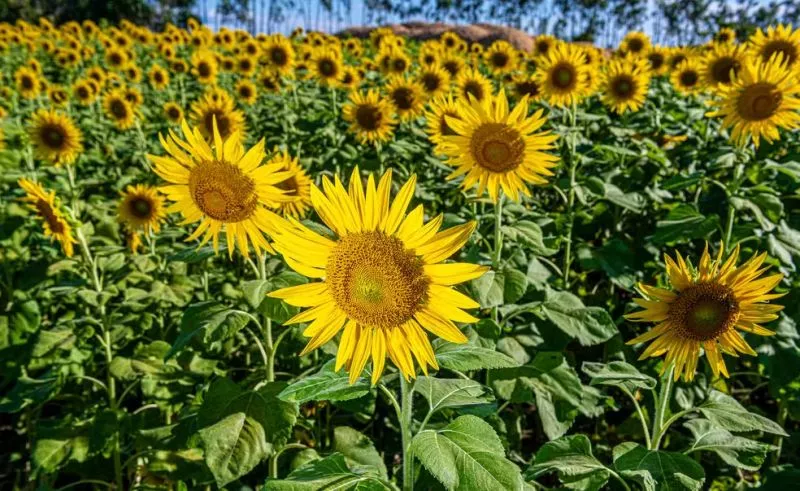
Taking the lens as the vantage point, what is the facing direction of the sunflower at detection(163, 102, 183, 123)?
facing the viewer

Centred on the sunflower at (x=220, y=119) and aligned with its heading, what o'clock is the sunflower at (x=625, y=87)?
the sunflower at (x=625, y=87) is roughly at 9 o'clock from the sunflower at (x=220, y=119).

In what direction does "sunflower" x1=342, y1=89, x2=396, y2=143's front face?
toward the camera

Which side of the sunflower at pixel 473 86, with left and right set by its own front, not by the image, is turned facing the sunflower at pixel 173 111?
right

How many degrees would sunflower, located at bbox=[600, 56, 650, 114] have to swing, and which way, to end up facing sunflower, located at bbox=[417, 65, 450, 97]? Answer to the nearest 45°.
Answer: approximately 90° to its right

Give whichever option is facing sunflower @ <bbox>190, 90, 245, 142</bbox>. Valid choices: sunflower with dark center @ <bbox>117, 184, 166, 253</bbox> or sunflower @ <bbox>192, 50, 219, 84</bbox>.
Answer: sunflower @ <bbox>192, 50, 219, 84</bbox>

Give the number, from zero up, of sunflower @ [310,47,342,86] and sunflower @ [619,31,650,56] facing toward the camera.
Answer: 2

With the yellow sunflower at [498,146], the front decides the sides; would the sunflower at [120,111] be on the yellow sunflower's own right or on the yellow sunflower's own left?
on the yellow sunflower's own right

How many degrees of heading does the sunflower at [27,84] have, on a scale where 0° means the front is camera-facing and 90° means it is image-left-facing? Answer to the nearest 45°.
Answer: approximately 0°

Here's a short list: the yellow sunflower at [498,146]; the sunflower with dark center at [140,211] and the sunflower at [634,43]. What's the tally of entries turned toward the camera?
3

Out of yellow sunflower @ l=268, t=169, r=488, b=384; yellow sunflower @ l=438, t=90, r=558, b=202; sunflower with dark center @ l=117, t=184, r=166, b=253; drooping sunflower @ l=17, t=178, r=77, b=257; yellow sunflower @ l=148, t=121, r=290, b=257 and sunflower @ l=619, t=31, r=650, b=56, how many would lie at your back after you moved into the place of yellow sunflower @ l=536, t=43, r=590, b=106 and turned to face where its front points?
1

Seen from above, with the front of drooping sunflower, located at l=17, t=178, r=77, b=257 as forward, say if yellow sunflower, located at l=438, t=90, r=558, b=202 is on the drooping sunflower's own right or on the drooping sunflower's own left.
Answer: on the drooping sunflower's own left

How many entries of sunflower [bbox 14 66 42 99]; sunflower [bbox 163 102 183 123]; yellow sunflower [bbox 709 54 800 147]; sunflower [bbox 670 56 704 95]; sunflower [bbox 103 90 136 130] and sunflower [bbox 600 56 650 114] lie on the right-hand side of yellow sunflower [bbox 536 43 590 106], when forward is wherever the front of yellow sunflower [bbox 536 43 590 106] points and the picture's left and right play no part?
3

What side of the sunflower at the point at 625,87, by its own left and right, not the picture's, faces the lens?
front

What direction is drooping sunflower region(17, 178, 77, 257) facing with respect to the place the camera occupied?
facing the viewer and to the left of the viewer

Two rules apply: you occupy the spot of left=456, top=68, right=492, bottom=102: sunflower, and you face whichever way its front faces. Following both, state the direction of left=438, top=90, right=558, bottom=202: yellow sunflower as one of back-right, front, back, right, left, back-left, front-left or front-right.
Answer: front

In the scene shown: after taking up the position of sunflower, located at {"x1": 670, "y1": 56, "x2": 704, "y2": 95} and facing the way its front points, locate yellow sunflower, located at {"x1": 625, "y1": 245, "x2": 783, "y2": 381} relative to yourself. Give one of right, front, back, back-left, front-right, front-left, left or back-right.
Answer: front

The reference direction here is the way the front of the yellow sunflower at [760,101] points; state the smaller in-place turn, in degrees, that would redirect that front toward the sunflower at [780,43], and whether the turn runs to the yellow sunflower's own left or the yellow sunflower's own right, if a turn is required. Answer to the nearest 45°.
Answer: approximately 180°

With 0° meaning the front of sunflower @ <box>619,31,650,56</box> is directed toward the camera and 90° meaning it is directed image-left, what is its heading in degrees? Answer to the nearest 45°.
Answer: approximately 0°
